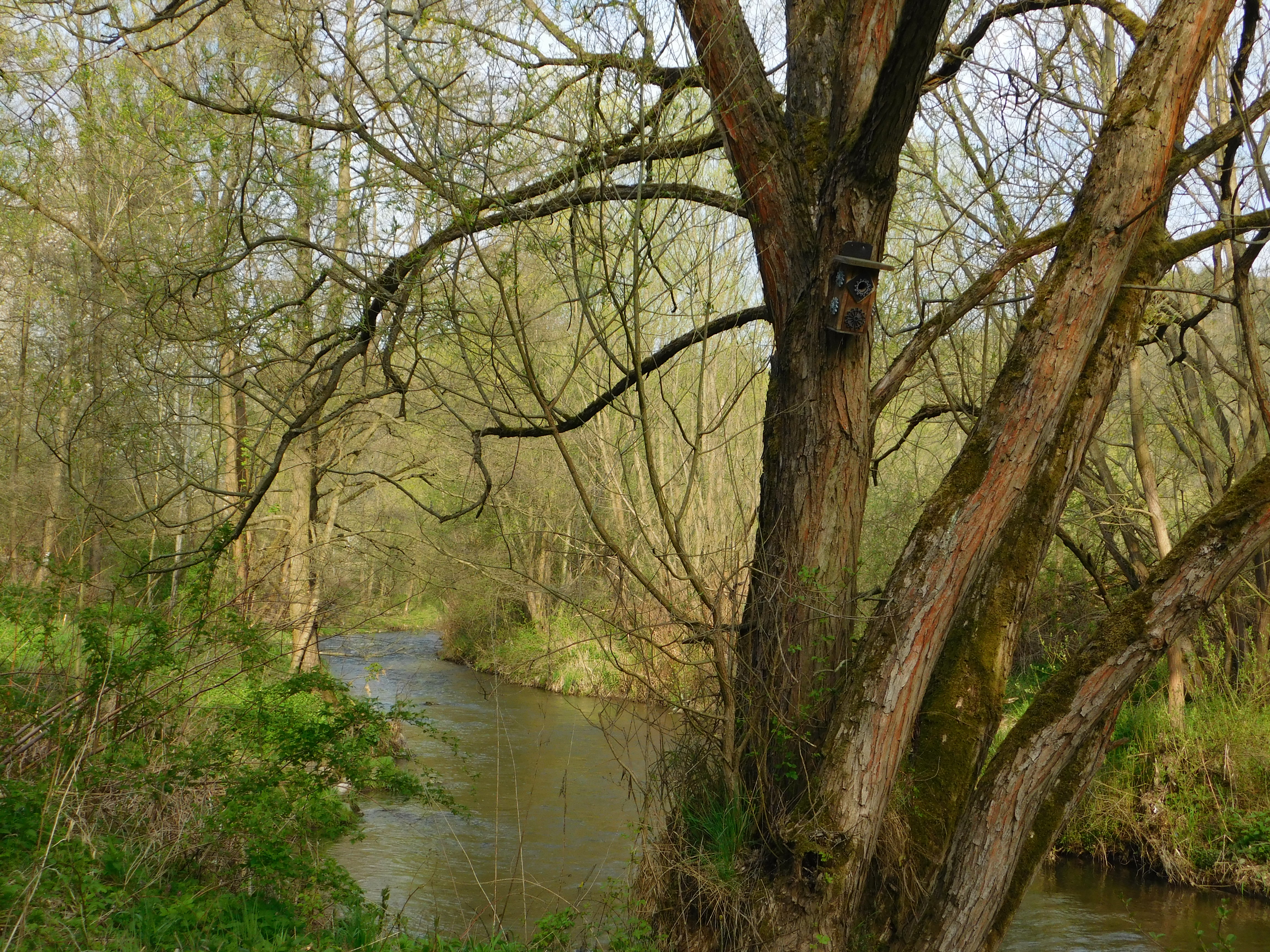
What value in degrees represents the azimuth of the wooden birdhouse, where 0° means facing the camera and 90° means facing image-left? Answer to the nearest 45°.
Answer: approximately 315°

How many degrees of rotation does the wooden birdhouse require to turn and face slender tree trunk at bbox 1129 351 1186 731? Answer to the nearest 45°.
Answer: approximately 90° to its left

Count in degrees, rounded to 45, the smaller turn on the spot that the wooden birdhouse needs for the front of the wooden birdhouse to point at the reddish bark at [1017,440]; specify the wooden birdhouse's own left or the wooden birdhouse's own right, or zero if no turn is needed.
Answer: approximately 45° to the wooden birdhouse's own left

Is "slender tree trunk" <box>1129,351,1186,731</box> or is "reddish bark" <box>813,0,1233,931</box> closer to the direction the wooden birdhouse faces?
the reddish bark
